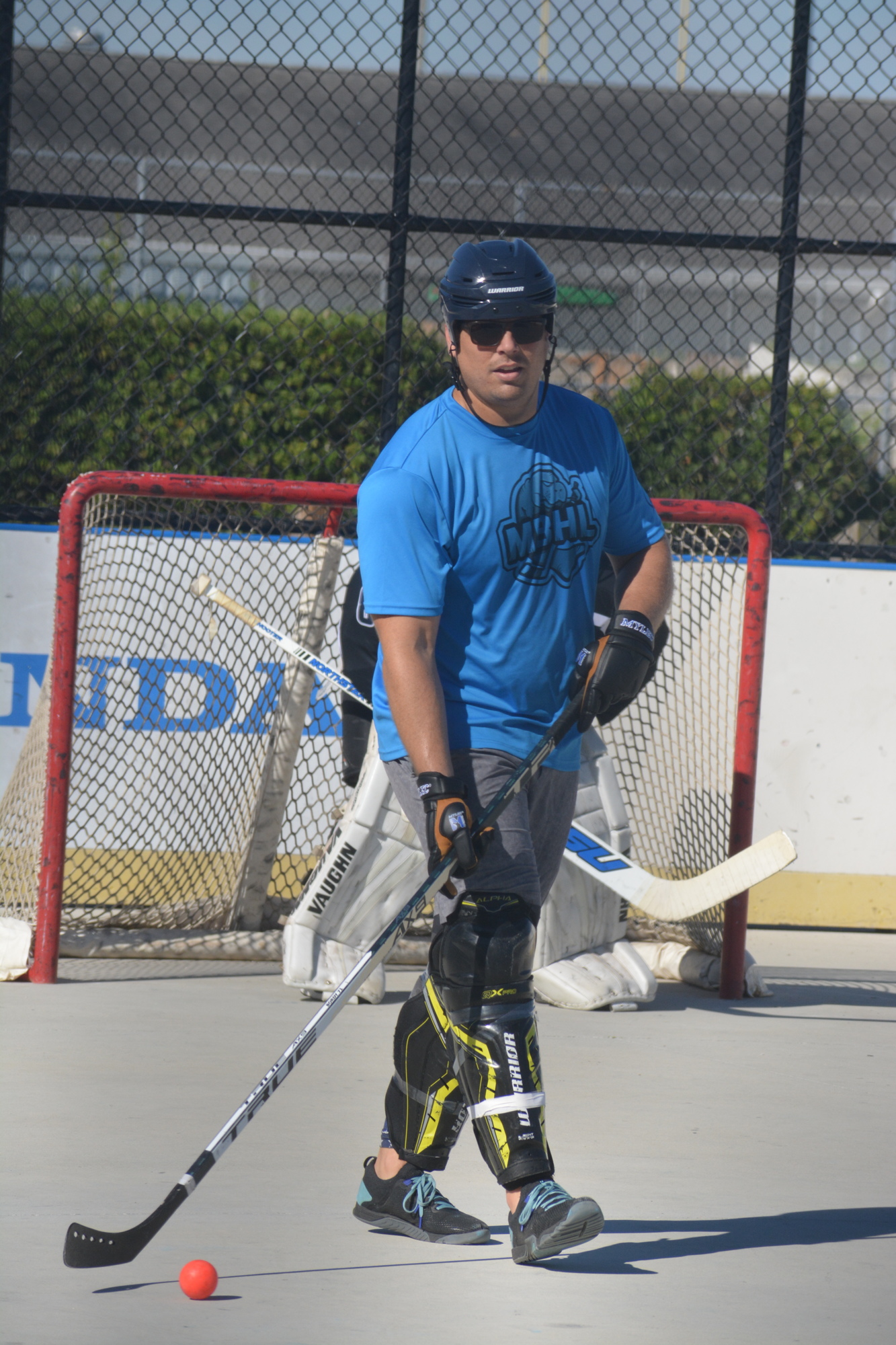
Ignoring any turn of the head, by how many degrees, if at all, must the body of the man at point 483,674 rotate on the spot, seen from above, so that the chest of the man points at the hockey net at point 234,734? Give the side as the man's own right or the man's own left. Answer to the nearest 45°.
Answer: approximately 135° to the man's own left

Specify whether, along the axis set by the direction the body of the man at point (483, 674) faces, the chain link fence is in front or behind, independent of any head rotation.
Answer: behind

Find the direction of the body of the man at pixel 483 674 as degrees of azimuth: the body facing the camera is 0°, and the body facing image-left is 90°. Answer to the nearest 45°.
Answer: approximately 315°
